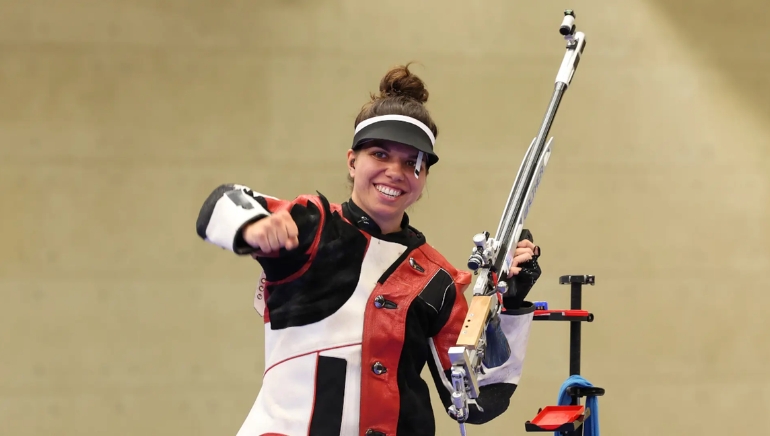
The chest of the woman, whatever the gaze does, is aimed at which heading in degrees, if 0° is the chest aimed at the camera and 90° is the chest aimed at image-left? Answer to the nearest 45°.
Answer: approximately 315°

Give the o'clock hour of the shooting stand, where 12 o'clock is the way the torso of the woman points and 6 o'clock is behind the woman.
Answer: The shooting stand is roughly at 9 o'clock from the woman.
